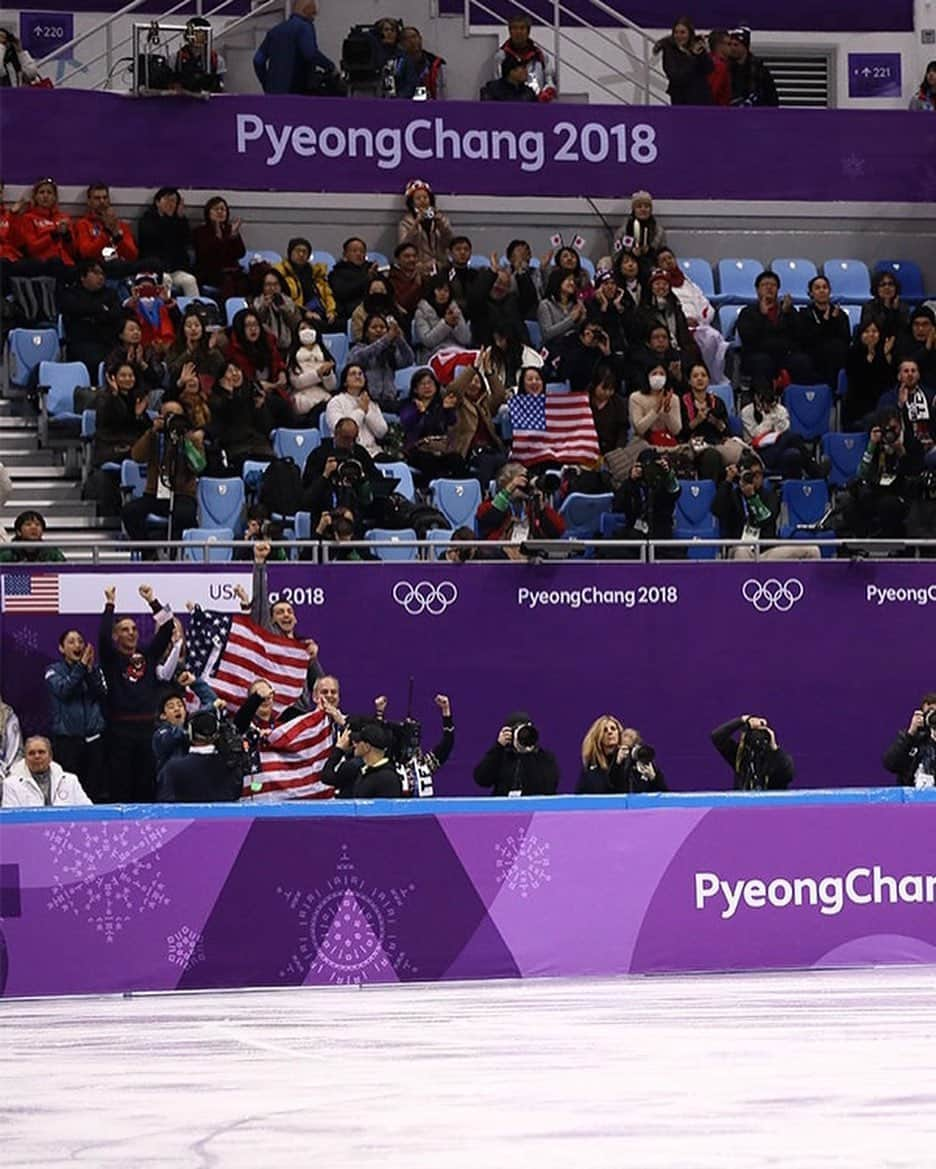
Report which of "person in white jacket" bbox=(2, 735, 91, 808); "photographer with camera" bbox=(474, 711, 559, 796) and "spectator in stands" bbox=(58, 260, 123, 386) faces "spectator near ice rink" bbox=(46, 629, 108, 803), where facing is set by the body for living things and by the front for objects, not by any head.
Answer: "spectator in stands" bbox=(58, 260, 123, 386)

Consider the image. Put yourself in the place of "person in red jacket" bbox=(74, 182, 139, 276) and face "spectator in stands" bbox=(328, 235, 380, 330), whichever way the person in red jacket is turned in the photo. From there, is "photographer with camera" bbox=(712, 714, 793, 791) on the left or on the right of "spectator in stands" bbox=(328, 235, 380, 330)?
right

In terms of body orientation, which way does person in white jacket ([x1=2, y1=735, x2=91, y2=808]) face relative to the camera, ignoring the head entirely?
toward the camera

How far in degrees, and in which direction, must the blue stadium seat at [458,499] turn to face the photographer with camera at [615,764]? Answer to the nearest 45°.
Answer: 0° — it already faces them

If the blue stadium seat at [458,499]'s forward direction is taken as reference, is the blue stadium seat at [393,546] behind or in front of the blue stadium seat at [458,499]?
in front

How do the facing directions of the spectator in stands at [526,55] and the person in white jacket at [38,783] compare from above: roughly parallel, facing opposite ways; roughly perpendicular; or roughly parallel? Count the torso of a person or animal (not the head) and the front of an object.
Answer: roughly parallel

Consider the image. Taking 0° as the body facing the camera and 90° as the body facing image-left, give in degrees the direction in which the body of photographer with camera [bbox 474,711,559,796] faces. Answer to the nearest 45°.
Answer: approximately 0°

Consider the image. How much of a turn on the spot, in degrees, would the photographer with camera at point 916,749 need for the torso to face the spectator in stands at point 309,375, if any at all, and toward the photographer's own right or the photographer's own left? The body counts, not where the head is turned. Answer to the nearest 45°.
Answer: approximately 135° to the photographer's own right

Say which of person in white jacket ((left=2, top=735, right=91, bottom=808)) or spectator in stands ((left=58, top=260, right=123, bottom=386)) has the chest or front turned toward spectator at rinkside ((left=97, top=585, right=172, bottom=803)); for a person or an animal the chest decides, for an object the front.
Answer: spectator in stands ((left=58, top=260, right=123, bottom=386))

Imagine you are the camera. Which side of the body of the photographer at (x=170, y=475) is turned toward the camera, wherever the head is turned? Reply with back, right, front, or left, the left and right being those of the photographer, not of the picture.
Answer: front

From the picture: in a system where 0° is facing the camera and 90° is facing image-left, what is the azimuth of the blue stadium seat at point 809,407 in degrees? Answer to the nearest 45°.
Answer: approximately 0°

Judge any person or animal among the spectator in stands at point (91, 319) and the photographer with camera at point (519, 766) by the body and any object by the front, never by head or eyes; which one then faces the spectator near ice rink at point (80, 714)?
the spectator in stands at point (91, 319)

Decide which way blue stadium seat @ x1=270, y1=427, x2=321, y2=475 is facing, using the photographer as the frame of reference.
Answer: facing the viewer

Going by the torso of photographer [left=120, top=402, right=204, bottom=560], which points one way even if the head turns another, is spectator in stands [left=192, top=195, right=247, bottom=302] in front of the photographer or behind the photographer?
behind

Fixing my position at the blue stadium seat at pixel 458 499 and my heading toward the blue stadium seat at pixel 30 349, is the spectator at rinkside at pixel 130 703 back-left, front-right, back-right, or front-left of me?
front-left

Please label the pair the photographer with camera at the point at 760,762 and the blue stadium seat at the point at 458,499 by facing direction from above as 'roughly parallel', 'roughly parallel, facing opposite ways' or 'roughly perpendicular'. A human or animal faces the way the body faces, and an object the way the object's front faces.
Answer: roughly parallel
